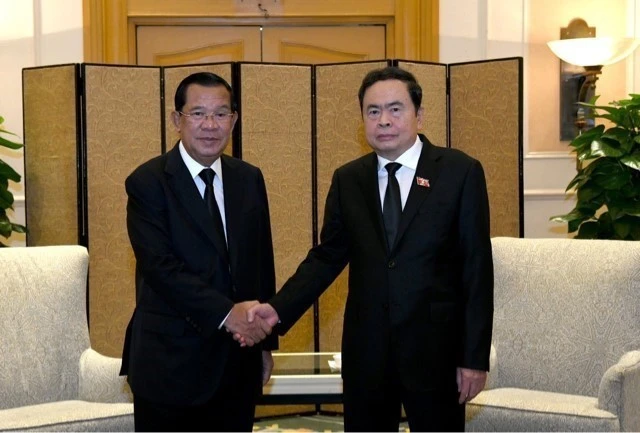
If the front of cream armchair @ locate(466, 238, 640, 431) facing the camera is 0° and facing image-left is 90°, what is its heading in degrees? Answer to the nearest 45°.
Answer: approximately 0°

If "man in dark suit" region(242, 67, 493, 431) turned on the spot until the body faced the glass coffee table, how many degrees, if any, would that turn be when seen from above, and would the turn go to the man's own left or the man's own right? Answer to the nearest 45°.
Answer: approximately 180°

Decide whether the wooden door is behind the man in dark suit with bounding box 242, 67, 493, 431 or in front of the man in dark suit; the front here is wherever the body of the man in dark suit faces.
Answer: behind

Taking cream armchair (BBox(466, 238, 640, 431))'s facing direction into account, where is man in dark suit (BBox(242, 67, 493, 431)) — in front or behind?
in front

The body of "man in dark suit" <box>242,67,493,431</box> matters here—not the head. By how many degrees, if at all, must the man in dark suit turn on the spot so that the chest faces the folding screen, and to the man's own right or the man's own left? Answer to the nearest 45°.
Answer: approximately 180°

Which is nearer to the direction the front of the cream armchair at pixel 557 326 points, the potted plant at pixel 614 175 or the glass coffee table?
the glass coffee table

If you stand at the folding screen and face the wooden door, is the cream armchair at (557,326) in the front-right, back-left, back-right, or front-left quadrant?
back-right

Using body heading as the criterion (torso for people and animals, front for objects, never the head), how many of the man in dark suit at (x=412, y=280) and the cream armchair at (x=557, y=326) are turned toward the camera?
2

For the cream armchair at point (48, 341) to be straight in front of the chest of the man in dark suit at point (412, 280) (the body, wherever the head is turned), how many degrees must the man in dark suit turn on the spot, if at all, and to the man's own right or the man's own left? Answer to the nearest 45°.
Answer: approximately 135° to the man's own right

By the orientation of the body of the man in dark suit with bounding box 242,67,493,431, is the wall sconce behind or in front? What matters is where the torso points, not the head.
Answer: behind
